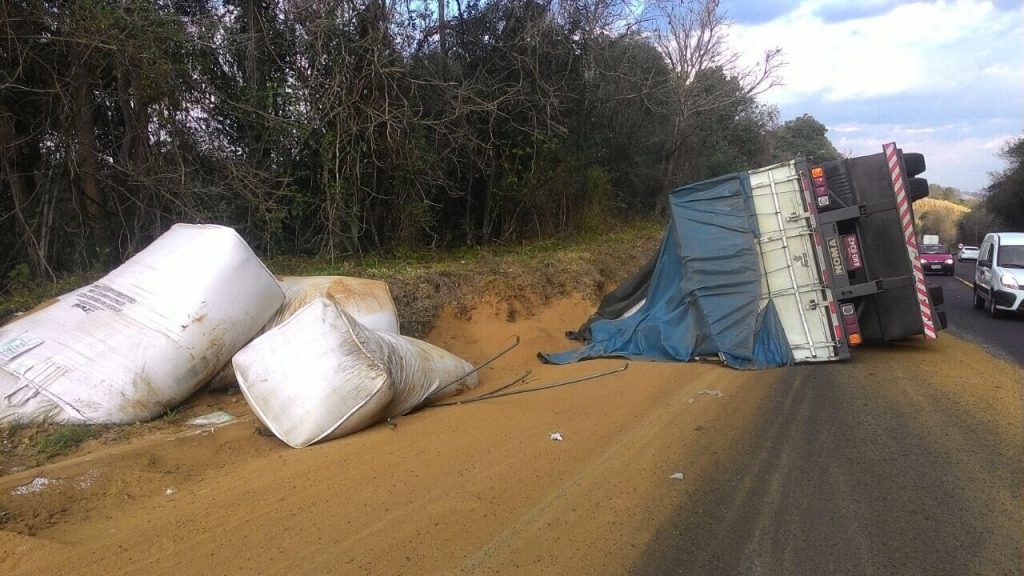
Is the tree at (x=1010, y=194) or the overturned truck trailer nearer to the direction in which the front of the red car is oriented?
the overturned truck trailer

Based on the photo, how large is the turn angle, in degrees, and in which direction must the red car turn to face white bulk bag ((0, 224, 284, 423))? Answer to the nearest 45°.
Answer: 0° — it already faces it

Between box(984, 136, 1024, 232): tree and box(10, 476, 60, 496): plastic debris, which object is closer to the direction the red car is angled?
the plastic debris

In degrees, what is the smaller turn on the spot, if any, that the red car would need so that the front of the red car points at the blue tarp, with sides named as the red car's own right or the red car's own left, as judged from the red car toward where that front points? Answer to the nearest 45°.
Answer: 0° — it already faces it

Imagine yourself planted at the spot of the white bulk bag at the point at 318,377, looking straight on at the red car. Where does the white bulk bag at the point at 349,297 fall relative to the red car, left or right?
left

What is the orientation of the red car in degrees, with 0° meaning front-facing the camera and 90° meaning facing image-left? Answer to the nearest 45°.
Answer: approximately 0°

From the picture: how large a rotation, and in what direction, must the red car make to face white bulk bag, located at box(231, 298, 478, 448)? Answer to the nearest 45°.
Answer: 0° — it already faces it

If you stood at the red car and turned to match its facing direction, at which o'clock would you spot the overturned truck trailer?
The overturned truck trailer is roughly at 12 o'clock from the red car.

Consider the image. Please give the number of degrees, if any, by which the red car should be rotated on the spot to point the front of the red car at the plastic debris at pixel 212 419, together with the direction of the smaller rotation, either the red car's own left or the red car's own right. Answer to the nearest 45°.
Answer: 0° — it already faces it
